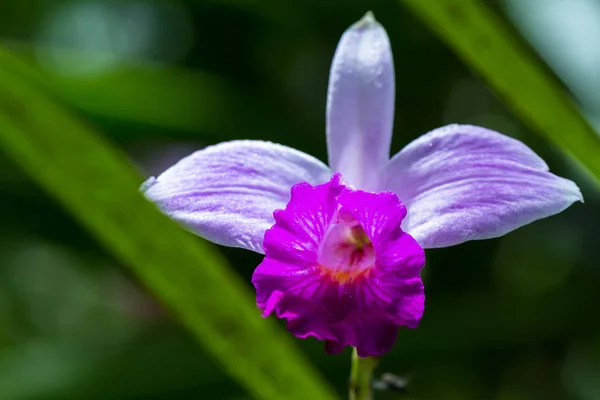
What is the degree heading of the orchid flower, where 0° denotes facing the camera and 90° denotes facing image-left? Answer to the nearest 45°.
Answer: approximately 0°
